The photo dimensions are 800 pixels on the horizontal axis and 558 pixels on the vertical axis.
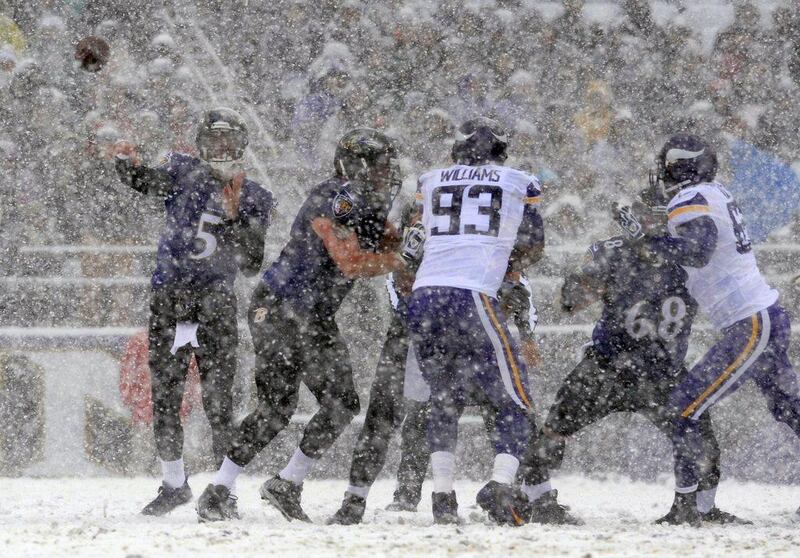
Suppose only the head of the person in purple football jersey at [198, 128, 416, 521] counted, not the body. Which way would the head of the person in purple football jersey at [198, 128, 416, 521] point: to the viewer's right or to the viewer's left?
to the viewer's right

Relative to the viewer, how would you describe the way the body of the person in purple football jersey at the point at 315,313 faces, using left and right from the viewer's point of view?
facing to the right of the viewer

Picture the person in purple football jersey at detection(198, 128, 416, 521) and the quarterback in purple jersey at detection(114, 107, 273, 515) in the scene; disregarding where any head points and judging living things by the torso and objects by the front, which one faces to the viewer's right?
the person in purple football jersey at detection(198, 128, 416, 521)

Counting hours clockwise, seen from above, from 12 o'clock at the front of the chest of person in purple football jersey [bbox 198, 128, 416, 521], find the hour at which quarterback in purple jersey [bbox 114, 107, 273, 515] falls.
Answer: quarterback in purple jersey [bbox 114, 107, 273, 515] is roughly at 7 o'clock from person in purple football jersey [bbox 198, 128, 416, 521].

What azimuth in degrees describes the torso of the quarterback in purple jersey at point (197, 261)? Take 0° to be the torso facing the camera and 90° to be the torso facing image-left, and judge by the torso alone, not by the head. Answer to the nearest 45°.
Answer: approximately 0°

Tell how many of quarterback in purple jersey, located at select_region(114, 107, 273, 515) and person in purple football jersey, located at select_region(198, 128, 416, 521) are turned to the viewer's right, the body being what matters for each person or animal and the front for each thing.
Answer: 1
